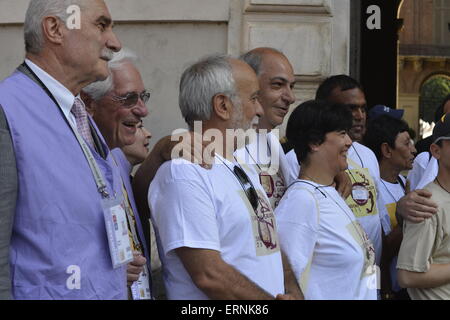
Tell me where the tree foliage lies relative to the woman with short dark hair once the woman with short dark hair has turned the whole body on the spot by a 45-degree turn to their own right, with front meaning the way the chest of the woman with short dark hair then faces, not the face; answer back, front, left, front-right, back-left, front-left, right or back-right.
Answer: back-left

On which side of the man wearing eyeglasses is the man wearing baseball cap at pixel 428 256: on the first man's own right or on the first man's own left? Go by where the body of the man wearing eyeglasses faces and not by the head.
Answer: on the first man's own left

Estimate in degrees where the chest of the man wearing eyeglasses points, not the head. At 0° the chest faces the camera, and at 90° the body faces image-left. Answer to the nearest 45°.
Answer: approximately 315°

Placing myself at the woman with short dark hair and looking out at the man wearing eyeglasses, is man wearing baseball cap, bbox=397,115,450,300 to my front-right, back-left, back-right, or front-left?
back-right

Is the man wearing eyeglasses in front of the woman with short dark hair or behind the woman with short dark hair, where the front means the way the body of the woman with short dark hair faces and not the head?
behind

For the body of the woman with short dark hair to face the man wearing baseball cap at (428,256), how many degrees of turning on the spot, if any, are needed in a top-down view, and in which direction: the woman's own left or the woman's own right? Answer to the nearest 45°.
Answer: approximately 45° to the woman's own left
